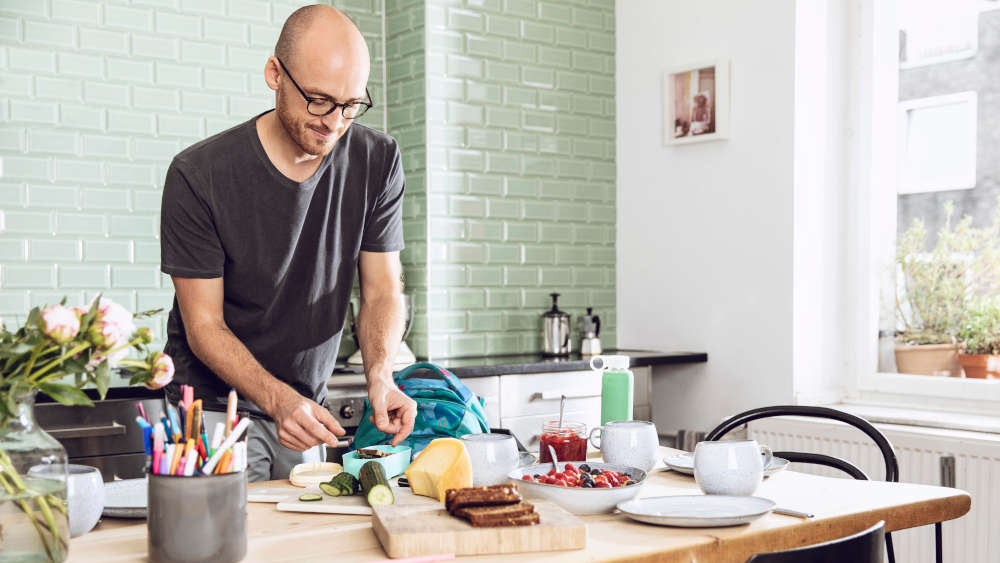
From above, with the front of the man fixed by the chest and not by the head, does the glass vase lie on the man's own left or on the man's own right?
on the man's own right

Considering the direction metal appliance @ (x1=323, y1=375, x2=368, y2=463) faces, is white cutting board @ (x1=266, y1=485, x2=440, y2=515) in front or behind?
in front

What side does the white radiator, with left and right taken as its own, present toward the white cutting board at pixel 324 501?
front

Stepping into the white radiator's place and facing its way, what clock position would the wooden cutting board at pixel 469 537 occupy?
The wooden cutting board is roughly at 11 o'clock from the white radiator.

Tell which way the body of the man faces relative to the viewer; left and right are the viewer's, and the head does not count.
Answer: facing the viewer and to the right of the viewer

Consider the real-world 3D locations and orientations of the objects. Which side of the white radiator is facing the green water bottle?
front

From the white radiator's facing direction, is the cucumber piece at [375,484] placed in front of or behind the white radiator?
in front

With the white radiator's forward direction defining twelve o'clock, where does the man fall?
The man is roughly at 12 o'clock from the white radiator.

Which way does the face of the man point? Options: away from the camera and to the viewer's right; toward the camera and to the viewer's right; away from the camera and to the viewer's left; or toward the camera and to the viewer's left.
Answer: toward the camera and to the viewer's right

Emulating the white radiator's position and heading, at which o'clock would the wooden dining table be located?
The wooden dining table is roughly at 11 o'clock from the white radiator.

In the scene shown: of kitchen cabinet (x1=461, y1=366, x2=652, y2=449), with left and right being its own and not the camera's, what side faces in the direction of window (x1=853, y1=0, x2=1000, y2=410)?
left

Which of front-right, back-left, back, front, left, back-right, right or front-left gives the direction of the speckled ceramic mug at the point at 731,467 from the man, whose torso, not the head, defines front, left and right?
front

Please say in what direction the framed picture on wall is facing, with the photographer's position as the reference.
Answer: facing the viewer and to the left of the viewer

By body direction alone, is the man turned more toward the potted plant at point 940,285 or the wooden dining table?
the wooden dining table

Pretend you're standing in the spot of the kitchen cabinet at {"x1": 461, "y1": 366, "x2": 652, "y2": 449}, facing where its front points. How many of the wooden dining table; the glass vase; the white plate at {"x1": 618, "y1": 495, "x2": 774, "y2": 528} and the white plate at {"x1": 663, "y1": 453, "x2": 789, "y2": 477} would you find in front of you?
4
